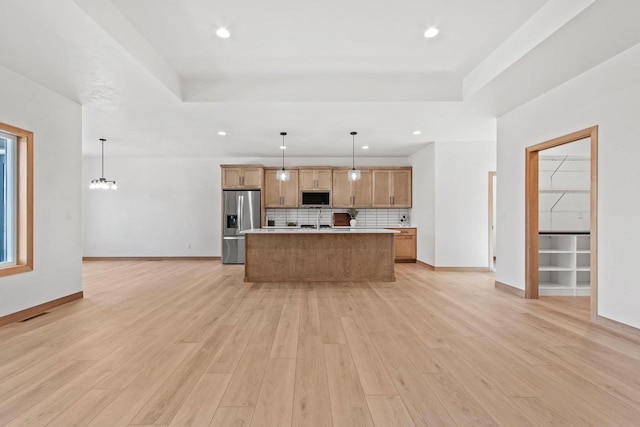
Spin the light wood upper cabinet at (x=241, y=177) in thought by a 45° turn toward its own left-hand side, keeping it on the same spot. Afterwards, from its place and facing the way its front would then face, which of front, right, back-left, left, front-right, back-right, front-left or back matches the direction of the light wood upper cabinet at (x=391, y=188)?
front-left

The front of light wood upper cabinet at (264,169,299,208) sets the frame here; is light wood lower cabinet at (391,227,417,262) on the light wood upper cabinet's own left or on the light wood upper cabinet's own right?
on the light wood upper cabinet's own left

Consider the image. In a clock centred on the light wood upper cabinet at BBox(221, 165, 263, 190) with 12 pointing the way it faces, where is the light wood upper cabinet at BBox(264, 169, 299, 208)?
the light wood upper cabinet at BBox(264, 169, 299, 208) is roughly at 9 o'clock from the light wood upper cabinet at BBox(221, 165, 263, 190).

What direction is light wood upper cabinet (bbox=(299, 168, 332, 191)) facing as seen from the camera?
toward the camera

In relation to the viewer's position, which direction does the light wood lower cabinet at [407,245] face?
facing the viewer

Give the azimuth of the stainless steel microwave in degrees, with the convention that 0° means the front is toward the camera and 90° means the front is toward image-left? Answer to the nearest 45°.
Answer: approximately 0°

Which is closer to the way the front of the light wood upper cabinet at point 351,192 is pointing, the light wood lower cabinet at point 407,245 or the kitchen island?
the kitchen island

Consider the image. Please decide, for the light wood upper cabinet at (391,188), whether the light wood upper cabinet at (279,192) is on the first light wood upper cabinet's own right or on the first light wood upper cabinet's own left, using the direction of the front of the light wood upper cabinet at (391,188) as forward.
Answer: on the first light wood upper cabinet's own right

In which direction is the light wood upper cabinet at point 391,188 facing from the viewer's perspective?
toward the camera

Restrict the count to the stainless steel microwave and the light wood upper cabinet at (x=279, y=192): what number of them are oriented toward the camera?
2

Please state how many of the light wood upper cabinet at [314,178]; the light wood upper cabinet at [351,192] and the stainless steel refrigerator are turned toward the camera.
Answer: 3

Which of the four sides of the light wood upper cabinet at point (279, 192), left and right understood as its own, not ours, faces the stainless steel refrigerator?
right

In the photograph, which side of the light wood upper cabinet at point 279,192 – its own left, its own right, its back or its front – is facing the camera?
front

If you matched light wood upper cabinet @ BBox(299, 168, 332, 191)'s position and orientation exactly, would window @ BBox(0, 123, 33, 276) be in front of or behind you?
in front

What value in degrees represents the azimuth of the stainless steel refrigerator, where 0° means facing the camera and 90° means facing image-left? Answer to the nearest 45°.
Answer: approximately 0°
